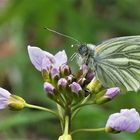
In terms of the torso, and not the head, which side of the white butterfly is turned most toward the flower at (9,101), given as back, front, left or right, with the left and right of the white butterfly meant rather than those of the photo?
front

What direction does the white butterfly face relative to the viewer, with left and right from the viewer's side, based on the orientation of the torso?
facing to the left of the viewer
